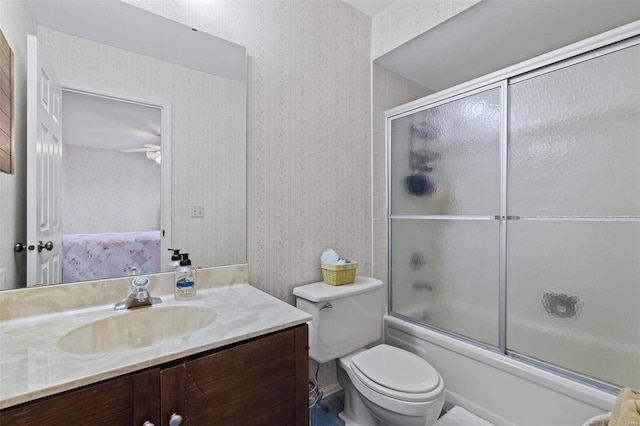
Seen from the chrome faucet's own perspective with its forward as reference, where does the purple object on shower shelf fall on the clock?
The purple object on shower shelf is roughly at 9 o'clock from the chrome faucet.

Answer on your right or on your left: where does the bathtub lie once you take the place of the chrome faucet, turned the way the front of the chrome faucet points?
on your left

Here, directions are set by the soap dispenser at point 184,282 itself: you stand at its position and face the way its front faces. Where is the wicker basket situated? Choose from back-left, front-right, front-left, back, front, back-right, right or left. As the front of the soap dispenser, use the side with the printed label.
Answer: left

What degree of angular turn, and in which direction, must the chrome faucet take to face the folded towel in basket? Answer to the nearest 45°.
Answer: approximately 45° to its left

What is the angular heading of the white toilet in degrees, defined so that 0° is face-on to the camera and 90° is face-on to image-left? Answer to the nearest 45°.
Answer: approximately 315°

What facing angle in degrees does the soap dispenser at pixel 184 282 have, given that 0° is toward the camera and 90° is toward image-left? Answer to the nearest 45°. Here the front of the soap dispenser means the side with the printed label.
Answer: approximately 0°
